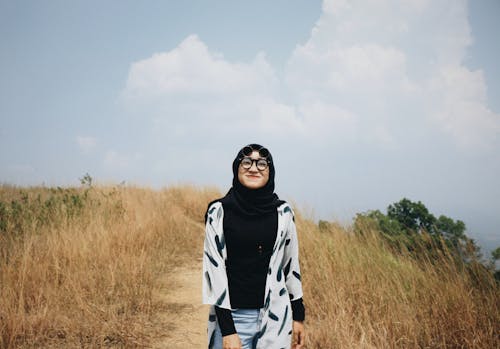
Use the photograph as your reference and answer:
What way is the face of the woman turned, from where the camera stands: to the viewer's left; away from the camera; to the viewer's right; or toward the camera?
toward the camera

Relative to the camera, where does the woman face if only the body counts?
toward the camera

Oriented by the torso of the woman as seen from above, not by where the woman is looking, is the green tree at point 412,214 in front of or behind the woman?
behind
